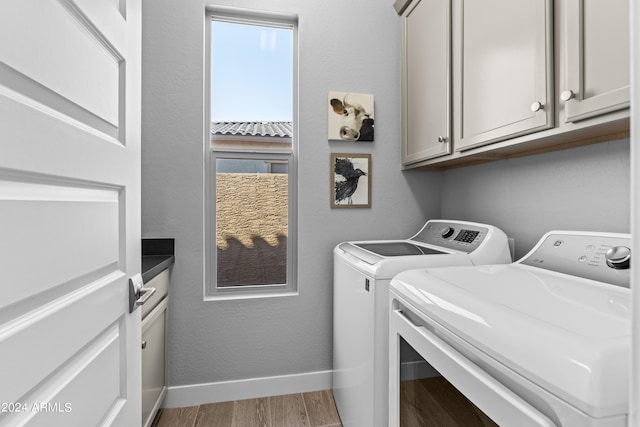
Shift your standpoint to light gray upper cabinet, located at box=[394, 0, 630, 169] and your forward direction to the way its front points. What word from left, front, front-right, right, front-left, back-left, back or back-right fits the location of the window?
front-right

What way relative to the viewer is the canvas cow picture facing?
toward the camera

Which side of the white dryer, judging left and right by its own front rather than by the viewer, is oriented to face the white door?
front

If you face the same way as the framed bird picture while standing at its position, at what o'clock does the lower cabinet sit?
The lower cabinet is roughly at 2 o'clock from the framed bird picture.

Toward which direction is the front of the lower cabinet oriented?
to the viewer's right

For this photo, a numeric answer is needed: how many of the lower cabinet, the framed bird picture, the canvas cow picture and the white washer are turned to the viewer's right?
1

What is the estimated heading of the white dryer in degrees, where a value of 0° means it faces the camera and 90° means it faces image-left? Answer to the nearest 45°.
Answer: approximately 45°

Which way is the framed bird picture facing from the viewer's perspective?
toward the camera

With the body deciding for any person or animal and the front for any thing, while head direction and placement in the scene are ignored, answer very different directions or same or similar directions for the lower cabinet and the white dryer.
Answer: very different directions

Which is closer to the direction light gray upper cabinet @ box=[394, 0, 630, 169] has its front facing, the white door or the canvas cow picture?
the white door

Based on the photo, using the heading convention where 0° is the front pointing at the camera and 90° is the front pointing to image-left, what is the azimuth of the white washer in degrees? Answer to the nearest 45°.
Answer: approximately 45°

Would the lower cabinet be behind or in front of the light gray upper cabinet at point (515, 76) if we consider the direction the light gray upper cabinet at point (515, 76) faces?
in front

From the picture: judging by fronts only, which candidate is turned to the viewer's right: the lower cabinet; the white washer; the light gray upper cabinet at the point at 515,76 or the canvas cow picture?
the lower cabinet

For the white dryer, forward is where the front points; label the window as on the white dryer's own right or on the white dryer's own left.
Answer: on the white dryer's own right

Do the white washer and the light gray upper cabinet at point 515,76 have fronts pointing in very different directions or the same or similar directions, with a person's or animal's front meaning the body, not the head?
same or similar directions

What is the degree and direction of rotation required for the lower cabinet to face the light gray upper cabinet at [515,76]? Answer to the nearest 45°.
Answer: approximately 45° to its right

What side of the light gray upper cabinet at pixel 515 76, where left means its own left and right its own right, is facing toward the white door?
front
